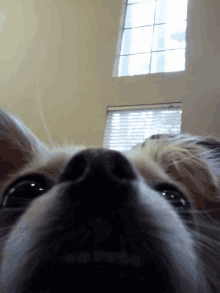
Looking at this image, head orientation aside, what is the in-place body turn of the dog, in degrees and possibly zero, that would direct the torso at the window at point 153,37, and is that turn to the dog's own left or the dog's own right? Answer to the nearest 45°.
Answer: approximately 180°

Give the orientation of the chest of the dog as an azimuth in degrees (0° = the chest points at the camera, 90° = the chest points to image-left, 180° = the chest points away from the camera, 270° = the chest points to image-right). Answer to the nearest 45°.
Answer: approximately 0°

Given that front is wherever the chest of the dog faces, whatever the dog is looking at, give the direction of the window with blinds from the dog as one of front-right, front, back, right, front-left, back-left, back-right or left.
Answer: back
